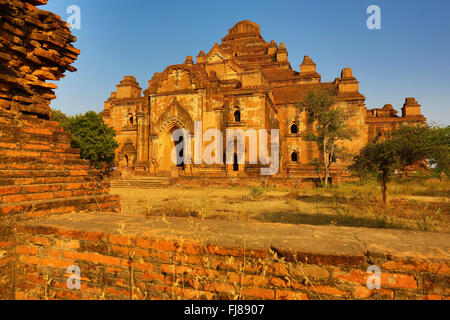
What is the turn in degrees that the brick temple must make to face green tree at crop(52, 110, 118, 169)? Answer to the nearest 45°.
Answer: approximately 45° to its right

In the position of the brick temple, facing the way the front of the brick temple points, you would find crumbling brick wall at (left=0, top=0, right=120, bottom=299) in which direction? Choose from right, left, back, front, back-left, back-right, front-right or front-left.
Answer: front-left

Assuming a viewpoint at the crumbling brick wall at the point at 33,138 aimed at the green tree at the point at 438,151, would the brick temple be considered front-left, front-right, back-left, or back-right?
front-left

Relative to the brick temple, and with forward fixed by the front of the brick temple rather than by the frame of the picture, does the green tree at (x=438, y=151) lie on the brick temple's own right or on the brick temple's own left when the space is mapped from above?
on the brick temple's own left

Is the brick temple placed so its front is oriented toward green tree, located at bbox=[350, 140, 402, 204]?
no

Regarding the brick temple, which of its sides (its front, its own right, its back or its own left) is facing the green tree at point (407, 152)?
left

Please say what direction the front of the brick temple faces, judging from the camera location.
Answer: facing the viewer and to the left of the viewer

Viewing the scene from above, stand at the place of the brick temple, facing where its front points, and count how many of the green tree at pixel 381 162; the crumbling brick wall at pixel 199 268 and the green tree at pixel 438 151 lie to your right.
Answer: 0

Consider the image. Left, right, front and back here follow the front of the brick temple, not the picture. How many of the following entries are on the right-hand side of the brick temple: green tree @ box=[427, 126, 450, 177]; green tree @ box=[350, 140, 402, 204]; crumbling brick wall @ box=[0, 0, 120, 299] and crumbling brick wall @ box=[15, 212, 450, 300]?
0
